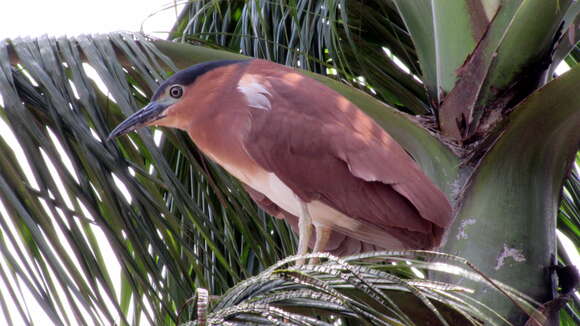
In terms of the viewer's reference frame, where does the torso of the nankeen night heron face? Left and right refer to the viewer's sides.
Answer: facing to the left of the viewer
